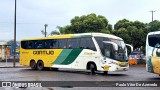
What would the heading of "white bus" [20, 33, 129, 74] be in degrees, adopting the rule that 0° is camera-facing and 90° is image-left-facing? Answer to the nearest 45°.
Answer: approximately 315°

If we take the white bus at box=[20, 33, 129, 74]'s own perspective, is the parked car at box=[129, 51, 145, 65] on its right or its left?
on its left

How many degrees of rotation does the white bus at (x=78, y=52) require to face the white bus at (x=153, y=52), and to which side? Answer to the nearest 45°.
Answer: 0° — it already faces it

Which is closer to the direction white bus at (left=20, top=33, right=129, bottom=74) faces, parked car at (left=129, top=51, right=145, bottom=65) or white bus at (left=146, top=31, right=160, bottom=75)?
the white bus
